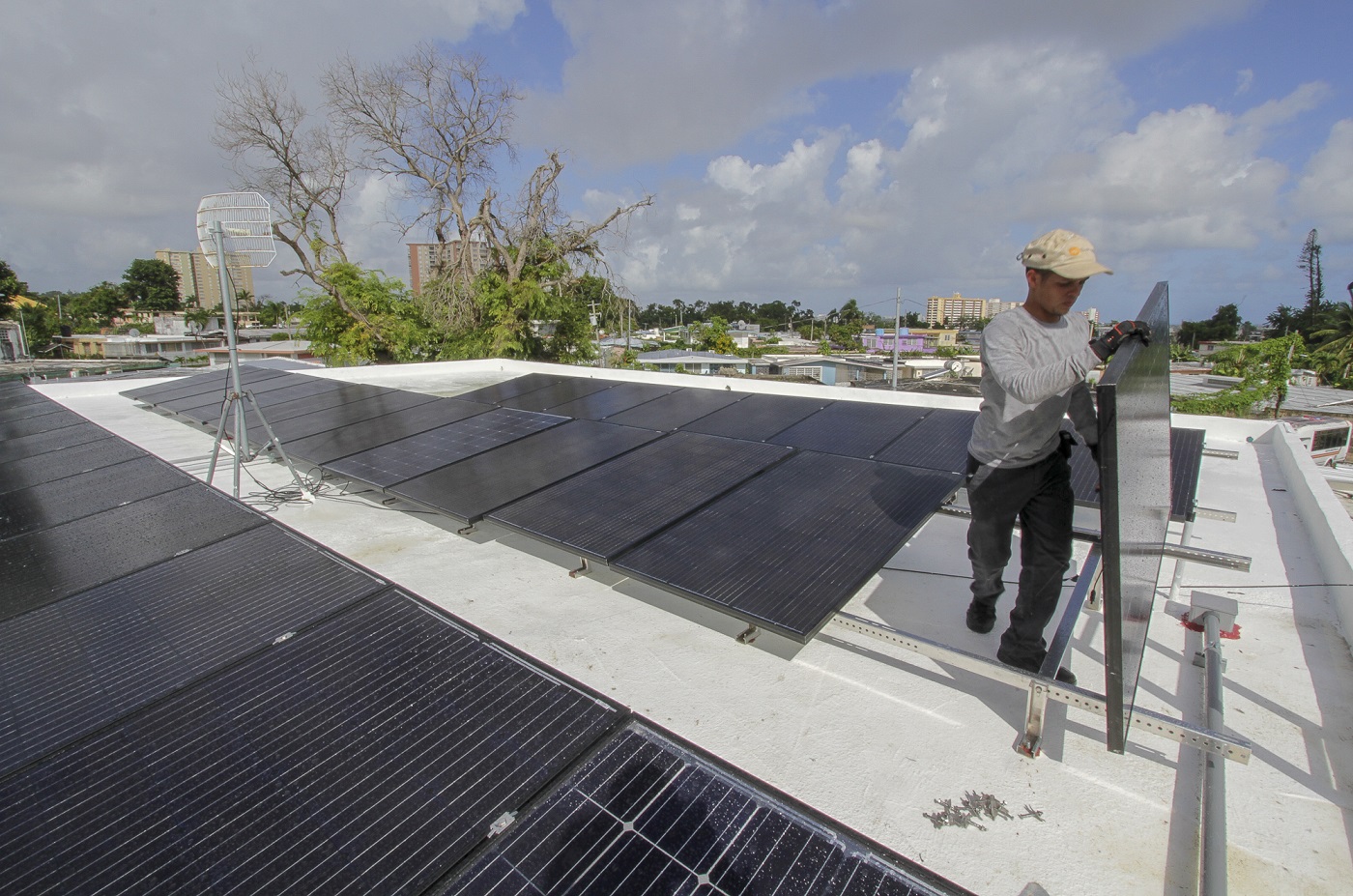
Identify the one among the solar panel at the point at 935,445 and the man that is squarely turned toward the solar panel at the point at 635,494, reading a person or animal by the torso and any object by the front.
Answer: the solar panel at the point at 935,445

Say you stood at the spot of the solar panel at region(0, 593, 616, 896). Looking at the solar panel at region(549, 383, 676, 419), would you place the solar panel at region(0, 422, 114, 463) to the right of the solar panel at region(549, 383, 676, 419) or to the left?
left

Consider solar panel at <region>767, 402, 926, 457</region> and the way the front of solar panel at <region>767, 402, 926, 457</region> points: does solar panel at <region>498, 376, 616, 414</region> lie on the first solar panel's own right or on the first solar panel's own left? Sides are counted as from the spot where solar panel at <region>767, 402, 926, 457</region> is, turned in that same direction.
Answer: on the first solar panel's own right

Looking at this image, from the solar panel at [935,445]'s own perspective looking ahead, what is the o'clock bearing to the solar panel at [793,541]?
the solar panel at [793,541] is roughly at 11 o'clock from the solar panel at [935,445].

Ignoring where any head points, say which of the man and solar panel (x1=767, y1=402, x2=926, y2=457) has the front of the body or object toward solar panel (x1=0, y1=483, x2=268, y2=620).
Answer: solar panel (x1=767, y1=402, x2=926, y2=457)

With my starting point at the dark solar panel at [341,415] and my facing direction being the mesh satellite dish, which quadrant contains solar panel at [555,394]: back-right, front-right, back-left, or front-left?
back-left

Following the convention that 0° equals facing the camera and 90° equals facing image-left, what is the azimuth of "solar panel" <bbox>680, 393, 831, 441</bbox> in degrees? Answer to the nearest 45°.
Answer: approximately 45°
